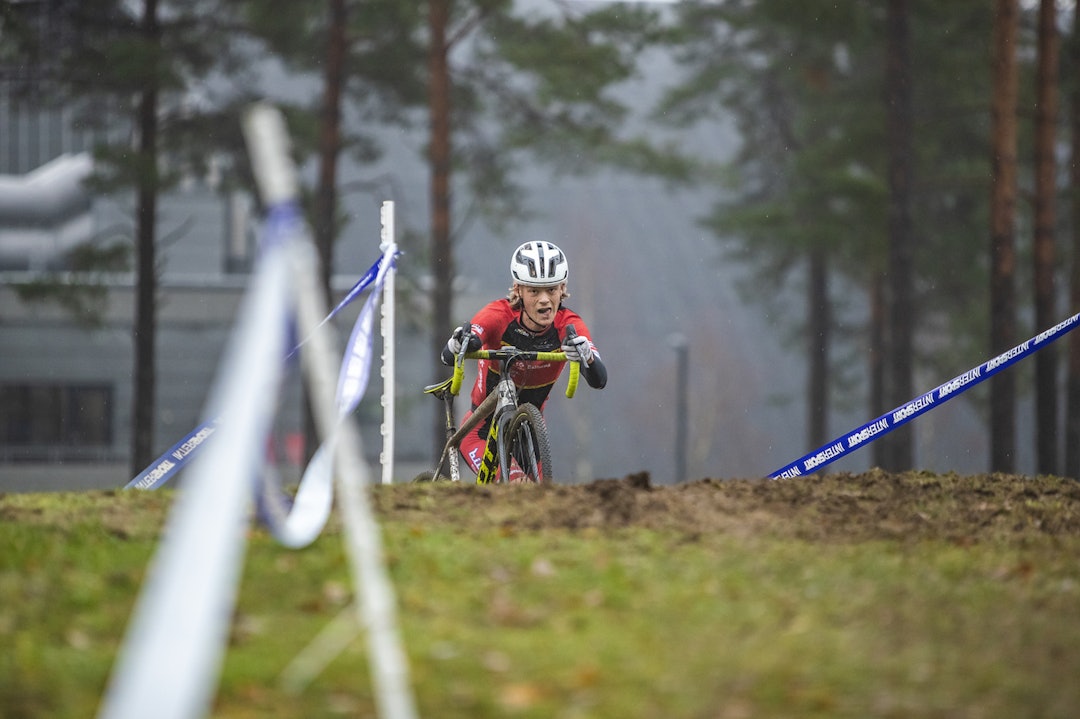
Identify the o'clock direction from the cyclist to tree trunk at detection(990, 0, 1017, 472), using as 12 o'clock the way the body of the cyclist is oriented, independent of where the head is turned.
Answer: The tree trunk is roughly at 7 o'clock from the cyclist.

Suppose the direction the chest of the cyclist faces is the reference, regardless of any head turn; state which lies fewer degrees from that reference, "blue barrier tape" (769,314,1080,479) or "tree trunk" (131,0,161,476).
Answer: the blue barrier tape

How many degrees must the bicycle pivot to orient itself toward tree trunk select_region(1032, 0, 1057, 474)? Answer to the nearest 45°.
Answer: approximately 90° to its left

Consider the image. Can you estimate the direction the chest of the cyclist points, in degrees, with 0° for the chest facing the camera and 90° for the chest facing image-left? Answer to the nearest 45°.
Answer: approximately 0°

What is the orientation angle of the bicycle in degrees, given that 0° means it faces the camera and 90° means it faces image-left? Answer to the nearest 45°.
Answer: approximately 315°

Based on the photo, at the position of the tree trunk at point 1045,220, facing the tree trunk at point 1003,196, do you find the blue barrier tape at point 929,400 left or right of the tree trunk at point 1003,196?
left

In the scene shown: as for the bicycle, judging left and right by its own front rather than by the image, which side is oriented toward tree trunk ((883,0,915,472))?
back

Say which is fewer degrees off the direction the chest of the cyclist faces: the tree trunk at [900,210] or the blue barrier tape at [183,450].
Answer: the blue barrier tape

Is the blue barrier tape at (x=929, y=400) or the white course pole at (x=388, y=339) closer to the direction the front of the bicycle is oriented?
the blue barrier tape

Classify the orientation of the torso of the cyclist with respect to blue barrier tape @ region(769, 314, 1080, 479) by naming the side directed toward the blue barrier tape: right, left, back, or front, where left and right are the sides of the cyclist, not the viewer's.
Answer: left
